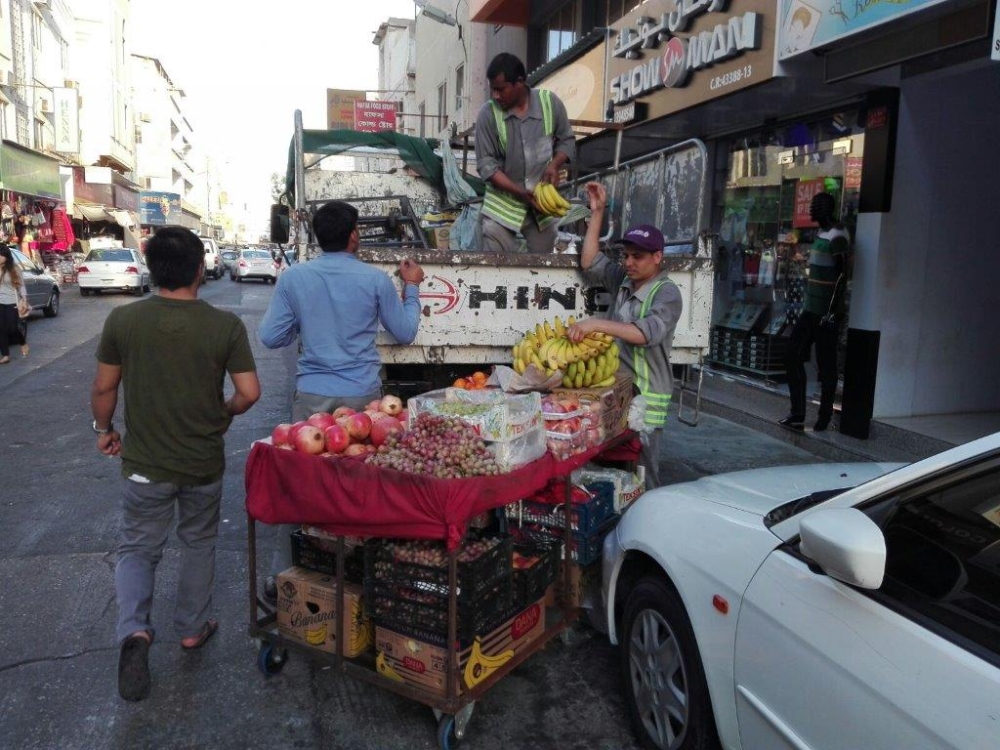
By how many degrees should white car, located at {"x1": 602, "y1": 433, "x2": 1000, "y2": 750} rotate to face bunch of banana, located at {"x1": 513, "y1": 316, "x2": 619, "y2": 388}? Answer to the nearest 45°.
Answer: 0° — it already faces it

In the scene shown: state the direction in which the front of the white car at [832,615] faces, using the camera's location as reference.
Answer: facing away from the viewer and to the left of the viewer

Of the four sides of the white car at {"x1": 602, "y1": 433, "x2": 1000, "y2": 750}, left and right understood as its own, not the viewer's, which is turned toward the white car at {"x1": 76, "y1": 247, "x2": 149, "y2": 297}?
front

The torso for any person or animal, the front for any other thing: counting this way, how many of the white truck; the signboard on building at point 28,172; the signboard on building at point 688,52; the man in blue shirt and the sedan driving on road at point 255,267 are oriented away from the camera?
3

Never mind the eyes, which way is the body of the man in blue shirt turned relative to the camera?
away from the camera

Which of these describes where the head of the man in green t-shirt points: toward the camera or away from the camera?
away from the camera

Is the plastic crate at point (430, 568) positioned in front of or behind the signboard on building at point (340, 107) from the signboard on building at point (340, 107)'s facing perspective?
in front

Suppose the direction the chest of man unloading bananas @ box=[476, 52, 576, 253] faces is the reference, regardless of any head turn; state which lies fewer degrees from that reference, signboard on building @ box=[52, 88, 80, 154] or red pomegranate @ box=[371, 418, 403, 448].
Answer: the red pomegranate

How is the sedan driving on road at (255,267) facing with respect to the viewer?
away from the camera

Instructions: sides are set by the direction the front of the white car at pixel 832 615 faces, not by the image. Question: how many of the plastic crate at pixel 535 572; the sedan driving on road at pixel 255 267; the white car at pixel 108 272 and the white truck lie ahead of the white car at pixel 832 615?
4

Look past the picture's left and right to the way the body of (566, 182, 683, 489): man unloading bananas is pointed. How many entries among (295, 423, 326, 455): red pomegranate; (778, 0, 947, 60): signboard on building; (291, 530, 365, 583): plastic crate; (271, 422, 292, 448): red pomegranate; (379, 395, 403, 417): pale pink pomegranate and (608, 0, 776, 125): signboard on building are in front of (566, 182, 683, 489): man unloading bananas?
4

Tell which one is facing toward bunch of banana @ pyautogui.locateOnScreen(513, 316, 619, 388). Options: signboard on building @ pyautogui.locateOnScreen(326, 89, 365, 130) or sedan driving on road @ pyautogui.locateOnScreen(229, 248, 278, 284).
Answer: the signboard on building

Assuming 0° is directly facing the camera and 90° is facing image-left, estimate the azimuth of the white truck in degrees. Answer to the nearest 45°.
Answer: approximately 180°
